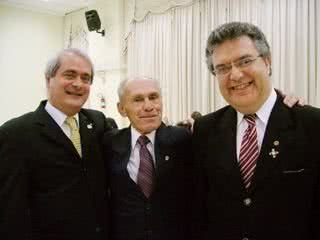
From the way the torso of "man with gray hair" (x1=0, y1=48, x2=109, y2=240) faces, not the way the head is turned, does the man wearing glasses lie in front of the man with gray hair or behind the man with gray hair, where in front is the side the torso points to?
in front

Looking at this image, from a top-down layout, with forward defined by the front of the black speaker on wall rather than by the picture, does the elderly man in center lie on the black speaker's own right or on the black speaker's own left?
on the black speaker's own left

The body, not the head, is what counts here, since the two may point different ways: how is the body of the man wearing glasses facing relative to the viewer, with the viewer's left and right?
facing the viewer

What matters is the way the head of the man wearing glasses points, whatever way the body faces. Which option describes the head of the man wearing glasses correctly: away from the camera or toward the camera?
toward the camera

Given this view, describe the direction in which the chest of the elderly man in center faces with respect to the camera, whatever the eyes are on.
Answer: toward the camera

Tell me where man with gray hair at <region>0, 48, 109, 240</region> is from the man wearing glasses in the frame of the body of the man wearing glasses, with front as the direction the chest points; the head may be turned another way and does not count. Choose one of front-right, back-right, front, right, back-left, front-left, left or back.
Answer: right

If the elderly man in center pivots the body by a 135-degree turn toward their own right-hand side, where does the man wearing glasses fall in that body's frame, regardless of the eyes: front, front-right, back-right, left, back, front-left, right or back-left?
back

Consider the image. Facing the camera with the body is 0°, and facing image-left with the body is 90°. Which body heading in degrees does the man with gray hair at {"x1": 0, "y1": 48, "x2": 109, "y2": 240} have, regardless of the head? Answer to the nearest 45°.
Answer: approximately 315°
